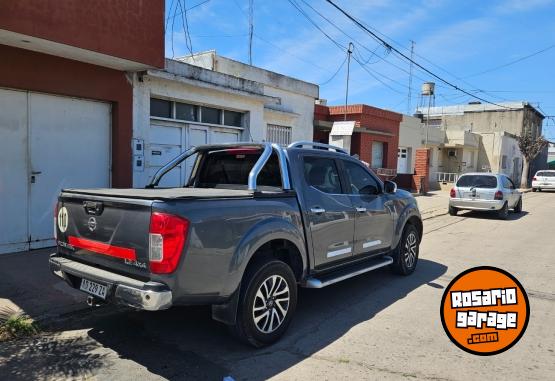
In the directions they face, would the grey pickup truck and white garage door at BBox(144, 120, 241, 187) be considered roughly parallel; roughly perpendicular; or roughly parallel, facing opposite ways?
roughly perpendicular

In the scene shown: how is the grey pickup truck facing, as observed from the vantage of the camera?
facing away from the viewer and to the right of the viewer

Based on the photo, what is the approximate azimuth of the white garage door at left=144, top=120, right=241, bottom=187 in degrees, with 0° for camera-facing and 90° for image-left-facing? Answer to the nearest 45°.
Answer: approximately 315°

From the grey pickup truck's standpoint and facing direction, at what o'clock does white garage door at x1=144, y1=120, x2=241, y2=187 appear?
The white garage door is roughly at 10 o'clock from the grey pickup truck.

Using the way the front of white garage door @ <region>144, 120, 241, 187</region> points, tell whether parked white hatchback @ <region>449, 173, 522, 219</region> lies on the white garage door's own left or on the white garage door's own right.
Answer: on the white garage door's own left

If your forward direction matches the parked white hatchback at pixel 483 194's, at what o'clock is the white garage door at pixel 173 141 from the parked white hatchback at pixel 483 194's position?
The white garage door is roughly at 6 o'clock from the parked white hatchback.

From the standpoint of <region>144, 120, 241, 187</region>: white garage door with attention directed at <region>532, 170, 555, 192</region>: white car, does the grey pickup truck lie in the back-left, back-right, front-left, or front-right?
back-right

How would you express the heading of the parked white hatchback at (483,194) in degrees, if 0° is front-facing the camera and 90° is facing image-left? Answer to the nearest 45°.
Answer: approximately 225°

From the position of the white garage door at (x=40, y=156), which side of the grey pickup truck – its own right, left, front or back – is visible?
left

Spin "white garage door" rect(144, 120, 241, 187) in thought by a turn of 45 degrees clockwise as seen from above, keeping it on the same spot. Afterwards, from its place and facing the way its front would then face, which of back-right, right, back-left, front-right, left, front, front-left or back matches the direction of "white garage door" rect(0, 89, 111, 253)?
front-right
